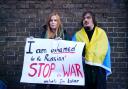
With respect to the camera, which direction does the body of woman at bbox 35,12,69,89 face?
toward the camera
